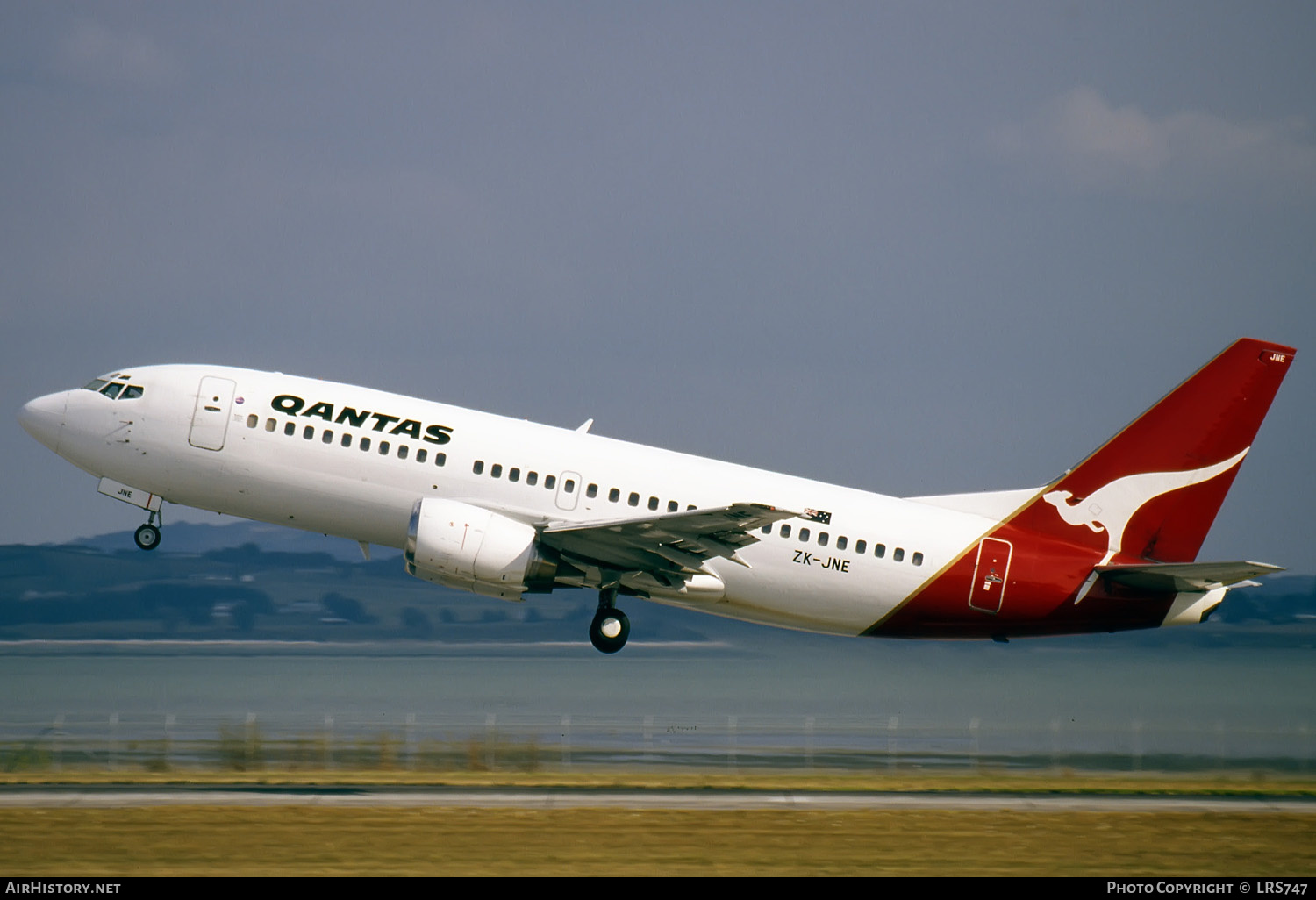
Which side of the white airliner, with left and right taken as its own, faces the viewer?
left
